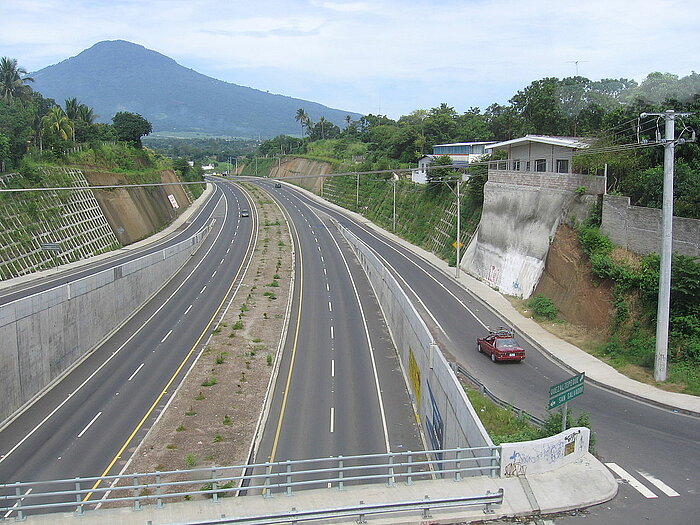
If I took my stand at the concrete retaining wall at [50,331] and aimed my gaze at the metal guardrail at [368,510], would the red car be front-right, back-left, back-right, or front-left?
front-left

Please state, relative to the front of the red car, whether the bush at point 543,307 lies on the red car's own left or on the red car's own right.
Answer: on the red car's own right

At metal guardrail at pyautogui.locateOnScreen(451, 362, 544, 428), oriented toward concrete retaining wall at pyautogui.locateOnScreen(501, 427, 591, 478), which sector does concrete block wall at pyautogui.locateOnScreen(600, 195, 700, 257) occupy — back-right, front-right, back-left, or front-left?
back-left

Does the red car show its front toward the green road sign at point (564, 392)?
no

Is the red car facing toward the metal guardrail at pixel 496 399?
no

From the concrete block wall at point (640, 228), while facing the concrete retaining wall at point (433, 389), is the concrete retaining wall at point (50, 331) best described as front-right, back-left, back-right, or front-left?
front-right

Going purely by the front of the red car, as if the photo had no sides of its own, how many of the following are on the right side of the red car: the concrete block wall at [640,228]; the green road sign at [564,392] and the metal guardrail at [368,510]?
1

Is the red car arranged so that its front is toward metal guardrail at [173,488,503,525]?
no
